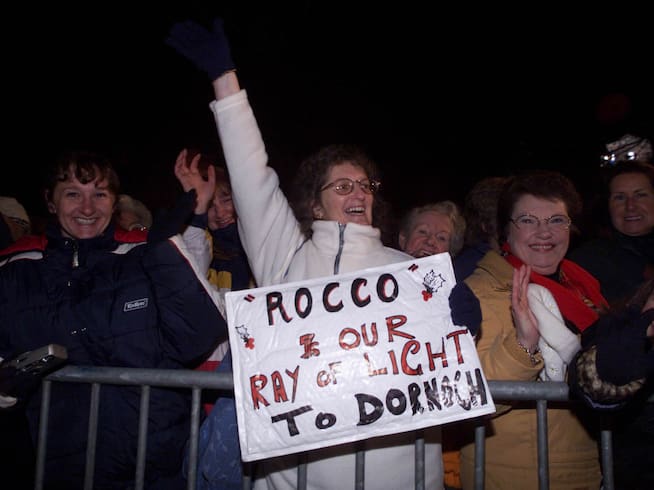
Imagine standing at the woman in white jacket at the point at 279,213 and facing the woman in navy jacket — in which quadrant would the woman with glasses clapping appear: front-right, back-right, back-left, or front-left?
back-left

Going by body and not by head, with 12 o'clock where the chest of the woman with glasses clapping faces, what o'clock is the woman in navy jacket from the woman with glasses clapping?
The woman in navy jacket is roughly at 4 o'clock from the woman with glasses clapping.

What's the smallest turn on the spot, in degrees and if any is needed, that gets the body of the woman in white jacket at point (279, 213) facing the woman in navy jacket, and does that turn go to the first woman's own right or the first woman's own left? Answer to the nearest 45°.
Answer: approximately 90° to the first woman's own right

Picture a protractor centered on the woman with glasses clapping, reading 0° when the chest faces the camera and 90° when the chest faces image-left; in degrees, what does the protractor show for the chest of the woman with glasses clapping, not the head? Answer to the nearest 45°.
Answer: approximately 315°
